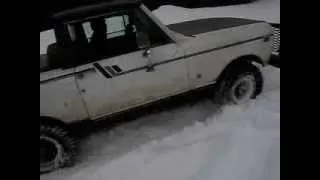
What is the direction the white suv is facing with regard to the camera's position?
facing away from the viewer and to the right of the viewer
